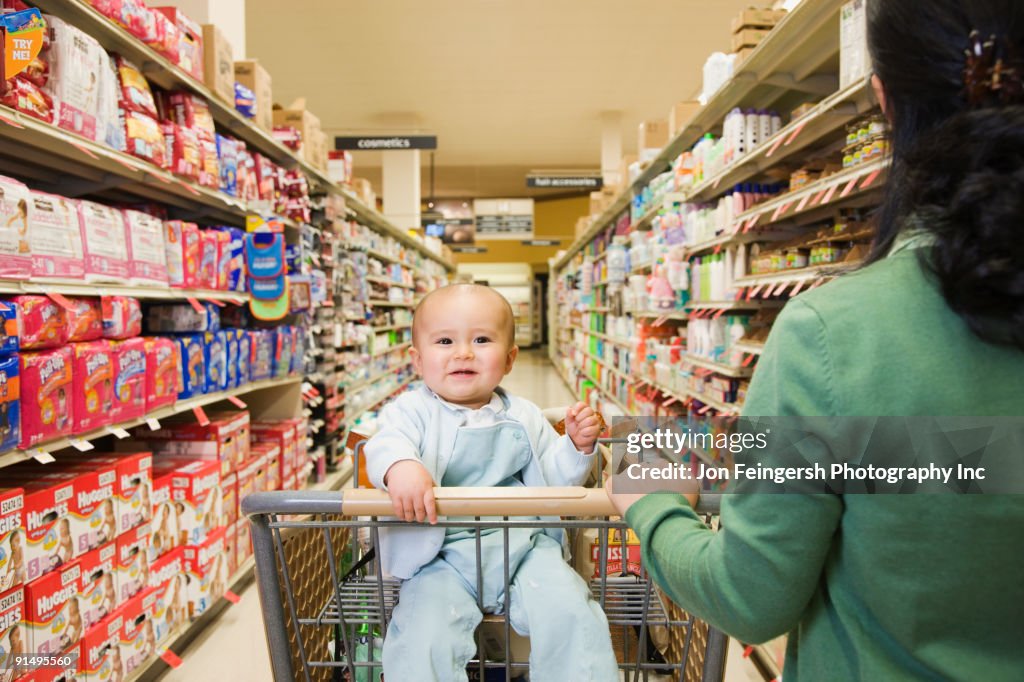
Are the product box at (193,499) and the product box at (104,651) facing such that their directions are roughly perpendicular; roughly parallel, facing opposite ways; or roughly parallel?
roughly parallel

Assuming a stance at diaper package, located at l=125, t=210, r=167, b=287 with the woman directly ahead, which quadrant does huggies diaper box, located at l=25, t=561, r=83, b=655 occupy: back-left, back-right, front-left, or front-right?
front-right

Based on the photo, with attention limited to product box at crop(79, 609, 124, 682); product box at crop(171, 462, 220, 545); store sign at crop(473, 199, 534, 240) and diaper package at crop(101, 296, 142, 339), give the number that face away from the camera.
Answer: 0

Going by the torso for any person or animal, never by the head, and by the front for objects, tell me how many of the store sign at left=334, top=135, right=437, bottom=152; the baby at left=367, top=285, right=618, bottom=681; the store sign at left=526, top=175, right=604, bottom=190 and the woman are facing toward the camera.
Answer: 3

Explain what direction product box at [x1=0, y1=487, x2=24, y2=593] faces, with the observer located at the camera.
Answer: facing the viewer and to the right of the viewer

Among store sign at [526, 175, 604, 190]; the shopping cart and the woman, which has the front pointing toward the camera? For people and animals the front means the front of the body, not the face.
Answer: the store sign

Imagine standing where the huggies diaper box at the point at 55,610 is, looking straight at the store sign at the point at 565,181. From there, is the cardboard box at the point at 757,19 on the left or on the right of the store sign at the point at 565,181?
right

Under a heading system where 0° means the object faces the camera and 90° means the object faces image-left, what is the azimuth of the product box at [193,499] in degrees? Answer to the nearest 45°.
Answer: approximately 315°

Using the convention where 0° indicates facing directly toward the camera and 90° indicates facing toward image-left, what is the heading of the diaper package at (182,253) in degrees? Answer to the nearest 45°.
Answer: approximately 315°

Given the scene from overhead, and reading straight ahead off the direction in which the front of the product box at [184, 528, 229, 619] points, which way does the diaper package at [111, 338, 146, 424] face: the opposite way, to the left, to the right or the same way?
the same way

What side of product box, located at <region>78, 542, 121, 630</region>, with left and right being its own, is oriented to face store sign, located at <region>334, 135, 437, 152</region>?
left

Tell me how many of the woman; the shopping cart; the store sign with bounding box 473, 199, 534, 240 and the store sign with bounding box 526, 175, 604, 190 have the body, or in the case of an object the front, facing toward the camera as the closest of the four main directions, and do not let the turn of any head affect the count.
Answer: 2

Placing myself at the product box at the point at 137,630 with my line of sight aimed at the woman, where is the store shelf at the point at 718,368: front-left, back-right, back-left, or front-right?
front-left

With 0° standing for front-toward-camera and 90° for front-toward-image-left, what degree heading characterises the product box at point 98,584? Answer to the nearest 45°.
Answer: approximately 315°

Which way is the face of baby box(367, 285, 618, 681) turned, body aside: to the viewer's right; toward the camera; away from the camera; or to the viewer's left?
toward the camera
